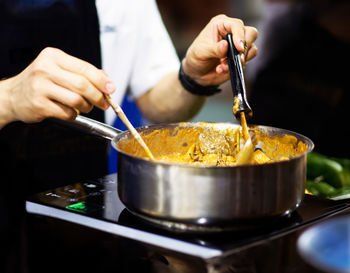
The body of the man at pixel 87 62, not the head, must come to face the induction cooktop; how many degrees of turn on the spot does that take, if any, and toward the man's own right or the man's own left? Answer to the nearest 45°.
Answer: approximately 45° to the man's own right

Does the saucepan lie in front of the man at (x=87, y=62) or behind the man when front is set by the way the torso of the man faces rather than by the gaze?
in front

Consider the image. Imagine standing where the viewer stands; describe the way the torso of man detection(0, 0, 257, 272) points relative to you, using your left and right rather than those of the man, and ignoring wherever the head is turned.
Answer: facing the viewer and to the right of the viewer
